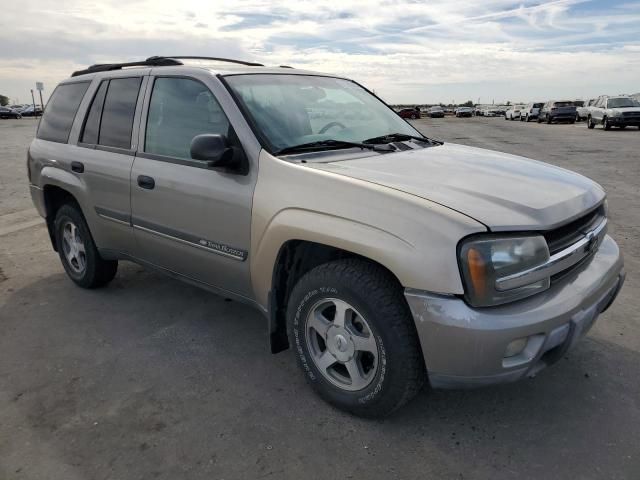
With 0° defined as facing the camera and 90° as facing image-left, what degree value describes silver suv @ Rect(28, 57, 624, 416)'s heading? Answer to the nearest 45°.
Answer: approximately 315°

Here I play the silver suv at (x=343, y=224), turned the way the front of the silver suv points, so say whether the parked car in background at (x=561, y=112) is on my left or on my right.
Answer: on my left

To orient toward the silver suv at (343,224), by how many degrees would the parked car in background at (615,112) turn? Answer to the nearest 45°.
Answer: approximately 45° to its right

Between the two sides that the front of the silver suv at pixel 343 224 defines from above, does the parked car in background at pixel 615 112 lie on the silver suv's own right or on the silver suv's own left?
on the silver suv's own left

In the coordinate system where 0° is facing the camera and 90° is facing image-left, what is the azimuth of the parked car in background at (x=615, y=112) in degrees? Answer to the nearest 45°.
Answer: approximately 315°

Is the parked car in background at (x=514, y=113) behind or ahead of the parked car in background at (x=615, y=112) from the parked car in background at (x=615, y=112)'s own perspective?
behind

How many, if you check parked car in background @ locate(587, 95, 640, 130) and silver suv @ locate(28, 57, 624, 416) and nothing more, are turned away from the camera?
0

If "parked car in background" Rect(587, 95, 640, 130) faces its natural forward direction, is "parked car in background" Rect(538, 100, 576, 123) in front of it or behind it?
behind

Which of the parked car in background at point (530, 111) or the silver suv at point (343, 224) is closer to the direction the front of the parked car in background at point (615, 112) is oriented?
the silver suv
